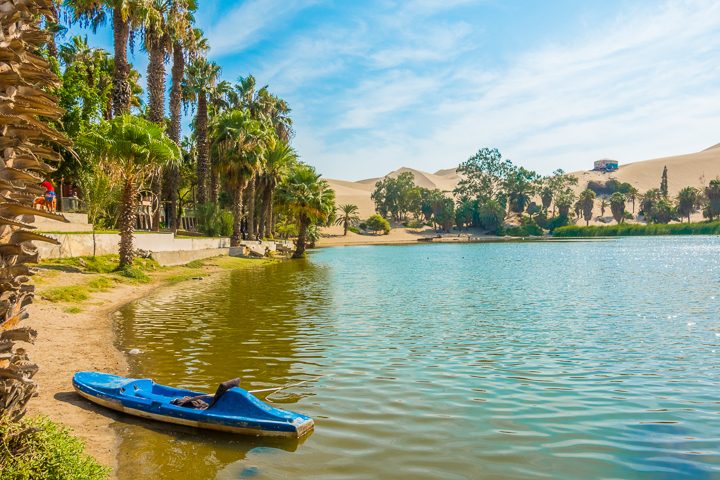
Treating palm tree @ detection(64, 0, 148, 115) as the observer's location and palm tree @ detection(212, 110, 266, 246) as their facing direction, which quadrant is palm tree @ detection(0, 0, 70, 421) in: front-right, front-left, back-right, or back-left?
back-right

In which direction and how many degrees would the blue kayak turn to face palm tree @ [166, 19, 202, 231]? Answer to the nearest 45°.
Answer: approximately 45° to its right

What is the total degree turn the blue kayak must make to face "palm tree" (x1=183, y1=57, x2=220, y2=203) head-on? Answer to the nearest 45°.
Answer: approximately 45° to its right

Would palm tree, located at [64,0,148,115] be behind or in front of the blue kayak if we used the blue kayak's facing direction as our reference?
in front

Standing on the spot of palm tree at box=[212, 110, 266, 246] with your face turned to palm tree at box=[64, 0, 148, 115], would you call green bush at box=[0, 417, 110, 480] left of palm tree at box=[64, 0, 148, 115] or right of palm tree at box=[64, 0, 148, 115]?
left

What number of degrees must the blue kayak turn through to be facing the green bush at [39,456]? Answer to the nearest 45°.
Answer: approximately 90° to its left

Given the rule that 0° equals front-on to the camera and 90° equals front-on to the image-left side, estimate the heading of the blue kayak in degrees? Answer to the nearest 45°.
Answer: approximately 135°

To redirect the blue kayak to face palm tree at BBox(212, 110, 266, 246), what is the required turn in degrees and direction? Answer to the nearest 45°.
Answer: approximately 45° to its right
